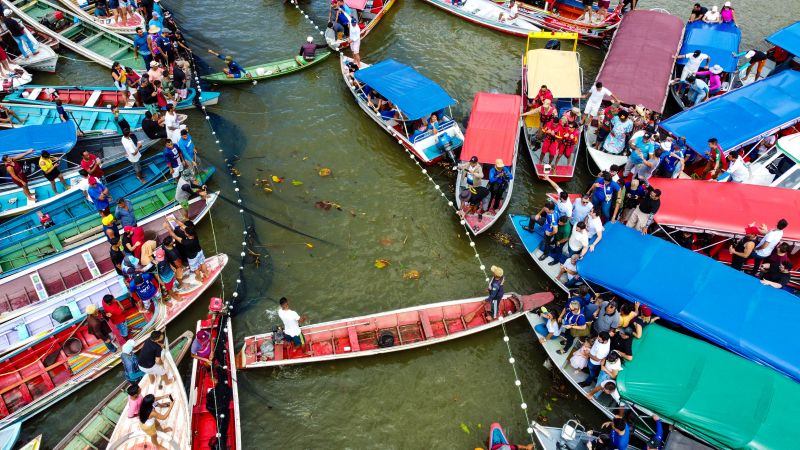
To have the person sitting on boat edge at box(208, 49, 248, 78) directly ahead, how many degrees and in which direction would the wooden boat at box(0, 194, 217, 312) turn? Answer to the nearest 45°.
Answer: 0° — it already faces them

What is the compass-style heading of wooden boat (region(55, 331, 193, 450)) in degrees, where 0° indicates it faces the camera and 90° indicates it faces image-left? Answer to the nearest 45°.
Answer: approximately 225°

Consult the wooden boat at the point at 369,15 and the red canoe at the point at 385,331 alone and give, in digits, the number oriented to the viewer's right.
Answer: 1

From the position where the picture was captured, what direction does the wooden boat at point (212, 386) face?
facing away from the viewer

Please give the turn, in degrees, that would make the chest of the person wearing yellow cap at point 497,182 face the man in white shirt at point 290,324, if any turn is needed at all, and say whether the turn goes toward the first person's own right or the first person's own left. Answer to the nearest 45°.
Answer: approximately 45° to the first person's own right

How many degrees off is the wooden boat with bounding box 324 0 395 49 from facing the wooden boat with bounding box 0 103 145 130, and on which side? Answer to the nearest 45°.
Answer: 0° — it already faces it

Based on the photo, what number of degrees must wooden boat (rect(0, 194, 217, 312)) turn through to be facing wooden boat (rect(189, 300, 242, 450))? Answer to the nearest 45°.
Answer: approximately 90° to its right

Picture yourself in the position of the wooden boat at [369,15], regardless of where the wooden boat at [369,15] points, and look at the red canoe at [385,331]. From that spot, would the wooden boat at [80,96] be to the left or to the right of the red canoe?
right
